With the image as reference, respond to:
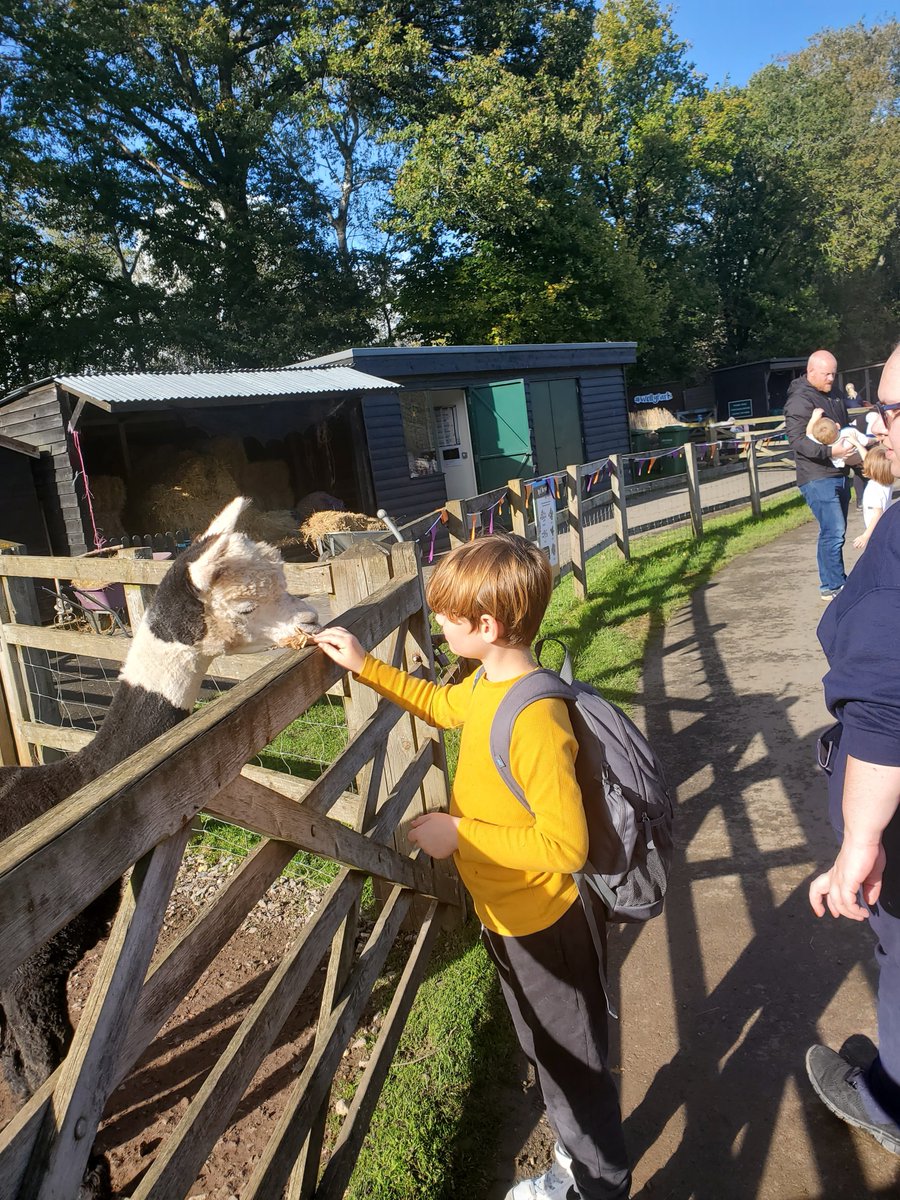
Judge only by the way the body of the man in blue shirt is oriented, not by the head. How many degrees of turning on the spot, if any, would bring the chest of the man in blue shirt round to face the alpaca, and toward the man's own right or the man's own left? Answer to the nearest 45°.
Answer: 0° — they already face it

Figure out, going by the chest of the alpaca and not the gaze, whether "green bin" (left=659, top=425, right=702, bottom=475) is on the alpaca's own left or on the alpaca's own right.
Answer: on the alpaca's own left

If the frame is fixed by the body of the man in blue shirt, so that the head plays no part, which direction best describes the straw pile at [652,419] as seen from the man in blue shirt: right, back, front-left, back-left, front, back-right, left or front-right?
right

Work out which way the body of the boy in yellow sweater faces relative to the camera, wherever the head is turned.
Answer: to the viewer's left

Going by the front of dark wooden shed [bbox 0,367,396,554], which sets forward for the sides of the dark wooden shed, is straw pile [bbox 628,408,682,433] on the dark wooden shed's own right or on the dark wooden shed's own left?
on the dark wooden shed's own left

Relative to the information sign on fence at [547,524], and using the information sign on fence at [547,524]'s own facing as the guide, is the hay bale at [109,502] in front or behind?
behind

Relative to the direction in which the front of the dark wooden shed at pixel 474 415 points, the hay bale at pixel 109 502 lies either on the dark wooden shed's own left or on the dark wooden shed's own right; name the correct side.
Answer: on the dark wooden shed's own right

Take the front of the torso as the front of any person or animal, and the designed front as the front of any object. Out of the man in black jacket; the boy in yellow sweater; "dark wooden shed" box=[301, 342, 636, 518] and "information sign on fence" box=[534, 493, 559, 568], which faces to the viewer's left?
the boy in yellow sweater

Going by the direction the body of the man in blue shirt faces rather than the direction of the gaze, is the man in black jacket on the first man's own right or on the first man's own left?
on the first man's own right

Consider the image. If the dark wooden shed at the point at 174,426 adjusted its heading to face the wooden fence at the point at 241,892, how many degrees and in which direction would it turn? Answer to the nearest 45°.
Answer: approximately 45° to its right

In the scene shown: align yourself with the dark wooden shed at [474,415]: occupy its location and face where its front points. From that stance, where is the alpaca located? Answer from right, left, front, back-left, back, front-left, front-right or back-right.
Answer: front-right

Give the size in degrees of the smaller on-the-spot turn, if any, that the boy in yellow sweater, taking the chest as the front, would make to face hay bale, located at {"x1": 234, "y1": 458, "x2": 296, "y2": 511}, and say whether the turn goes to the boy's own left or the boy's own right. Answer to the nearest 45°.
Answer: approximately 90° to the boy's own right

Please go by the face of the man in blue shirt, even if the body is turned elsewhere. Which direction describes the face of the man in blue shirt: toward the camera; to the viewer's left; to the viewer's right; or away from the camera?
to the viewer's left

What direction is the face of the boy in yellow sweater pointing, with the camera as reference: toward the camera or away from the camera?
away from the camera
